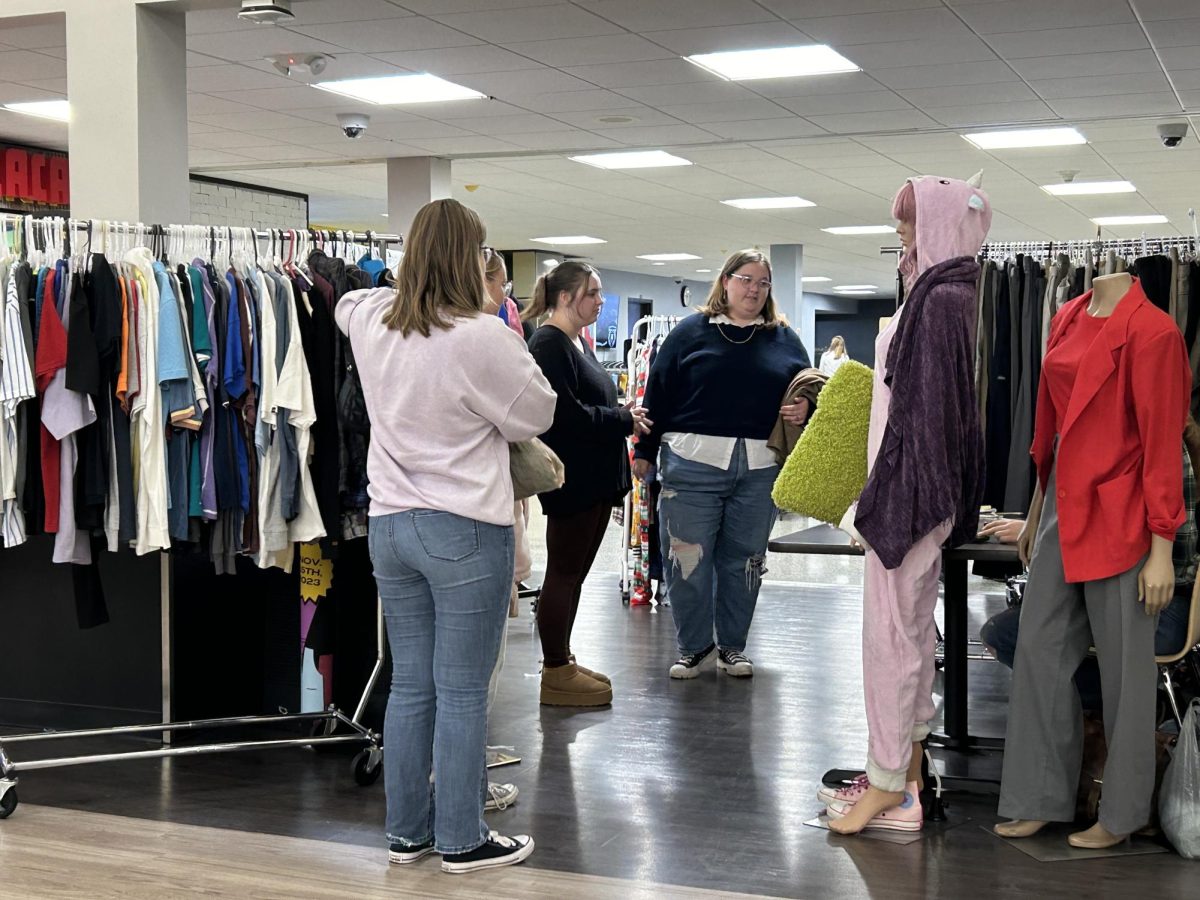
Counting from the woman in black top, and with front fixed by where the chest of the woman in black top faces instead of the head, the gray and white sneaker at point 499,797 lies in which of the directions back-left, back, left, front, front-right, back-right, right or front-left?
right

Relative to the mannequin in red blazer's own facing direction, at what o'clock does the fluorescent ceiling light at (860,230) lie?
The fluorescent ceiling light is roughly at 4 o'clock from the mannequin in red blazer.

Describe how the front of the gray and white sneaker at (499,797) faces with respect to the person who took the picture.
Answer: facing to the right of the viewer

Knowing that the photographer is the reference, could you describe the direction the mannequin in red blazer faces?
facing the viewer and to the left of the viewer

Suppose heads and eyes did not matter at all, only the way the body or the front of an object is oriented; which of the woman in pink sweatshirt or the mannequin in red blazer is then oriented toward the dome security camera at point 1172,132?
the woman in pink sweatshirt

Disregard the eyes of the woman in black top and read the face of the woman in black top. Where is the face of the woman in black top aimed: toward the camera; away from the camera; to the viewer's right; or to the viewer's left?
to the viewer's right

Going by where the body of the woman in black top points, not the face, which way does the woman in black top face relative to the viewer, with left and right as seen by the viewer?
facing to the right of the viewer

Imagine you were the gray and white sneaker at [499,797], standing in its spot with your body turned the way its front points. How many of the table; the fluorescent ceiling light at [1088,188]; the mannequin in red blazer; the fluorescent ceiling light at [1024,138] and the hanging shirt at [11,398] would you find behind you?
1

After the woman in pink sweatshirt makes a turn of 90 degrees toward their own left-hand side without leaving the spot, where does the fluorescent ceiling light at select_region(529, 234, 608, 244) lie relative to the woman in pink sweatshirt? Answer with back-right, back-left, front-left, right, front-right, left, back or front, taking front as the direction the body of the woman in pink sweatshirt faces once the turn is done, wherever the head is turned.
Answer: front-right

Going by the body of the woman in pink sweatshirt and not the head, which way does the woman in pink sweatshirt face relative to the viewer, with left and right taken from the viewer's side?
facing away from the viewer and to the right of the viewer

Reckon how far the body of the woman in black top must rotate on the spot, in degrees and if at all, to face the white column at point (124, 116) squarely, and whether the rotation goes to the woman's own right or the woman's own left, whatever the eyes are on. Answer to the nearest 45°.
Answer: approximately 180°

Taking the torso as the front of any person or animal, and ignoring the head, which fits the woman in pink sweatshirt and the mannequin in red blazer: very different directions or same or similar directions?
very different directions
